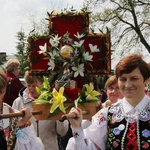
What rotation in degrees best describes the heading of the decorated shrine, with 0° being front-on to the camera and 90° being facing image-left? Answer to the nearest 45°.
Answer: approximately 0°

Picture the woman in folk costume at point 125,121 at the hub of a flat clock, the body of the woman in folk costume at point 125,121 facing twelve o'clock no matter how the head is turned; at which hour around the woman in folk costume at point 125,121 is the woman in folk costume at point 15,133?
the woman in folk costume at point 15,133 is roughly at 3 o'clock from the woman in folk costume at point 125,121.

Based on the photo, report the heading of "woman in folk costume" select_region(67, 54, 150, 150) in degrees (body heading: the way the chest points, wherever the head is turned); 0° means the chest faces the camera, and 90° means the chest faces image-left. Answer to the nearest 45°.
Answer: approximately 0°

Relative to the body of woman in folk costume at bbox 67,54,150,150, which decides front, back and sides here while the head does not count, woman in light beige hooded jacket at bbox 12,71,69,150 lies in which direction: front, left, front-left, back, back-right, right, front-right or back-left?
back-right
